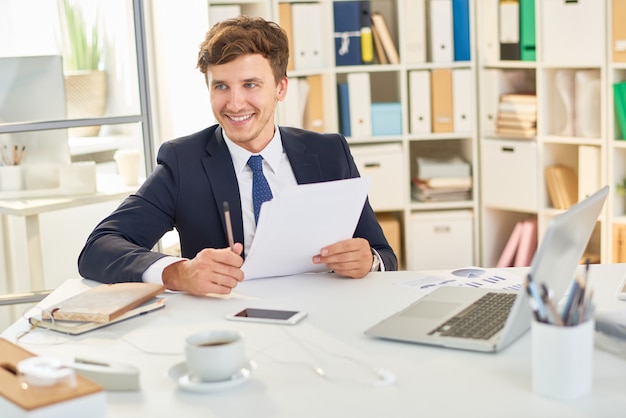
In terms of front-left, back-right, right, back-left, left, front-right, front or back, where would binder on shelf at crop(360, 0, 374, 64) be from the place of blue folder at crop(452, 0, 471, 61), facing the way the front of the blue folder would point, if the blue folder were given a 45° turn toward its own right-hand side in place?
front-right

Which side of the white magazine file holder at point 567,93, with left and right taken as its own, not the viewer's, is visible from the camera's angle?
front

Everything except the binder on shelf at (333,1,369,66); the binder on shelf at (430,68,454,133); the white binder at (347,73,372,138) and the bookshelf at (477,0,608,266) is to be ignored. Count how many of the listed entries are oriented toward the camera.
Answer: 4

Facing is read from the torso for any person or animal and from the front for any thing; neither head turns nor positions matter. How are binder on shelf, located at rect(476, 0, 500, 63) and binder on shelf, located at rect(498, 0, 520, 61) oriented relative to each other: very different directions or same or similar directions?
same or similar directions

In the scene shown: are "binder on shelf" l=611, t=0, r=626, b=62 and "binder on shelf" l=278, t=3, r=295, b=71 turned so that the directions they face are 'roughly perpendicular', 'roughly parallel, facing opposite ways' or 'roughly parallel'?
roughly parallel

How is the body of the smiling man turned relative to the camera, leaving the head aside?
toward the camera

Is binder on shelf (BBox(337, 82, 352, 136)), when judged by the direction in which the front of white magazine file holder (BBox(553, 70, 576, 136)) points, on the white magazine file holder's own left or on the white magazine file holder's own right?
on the white magazine file holder's own right

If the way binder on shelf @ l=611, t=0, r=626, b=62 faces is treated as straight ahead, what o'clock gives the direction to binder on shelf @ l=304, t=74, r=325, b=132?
binder on shelf @ l=304, t=74, r=325, b=132 is roughly at 3 o'clock from binder on shelf @ l=611, t=0, r=626, b=62.

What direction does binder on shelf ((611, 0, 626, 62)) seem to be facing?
toward the camera

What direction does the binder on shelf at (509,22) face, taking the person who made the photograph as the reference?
facing the viewer
